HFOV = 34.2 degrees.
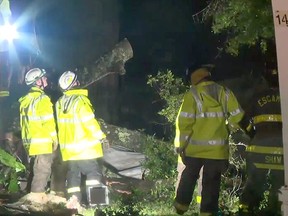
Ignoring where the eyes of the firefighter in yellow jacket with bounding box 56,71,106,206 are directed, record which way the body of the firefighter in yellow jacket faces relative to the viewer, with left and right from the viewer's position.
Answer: facing away from the viewer and to the right of the viewer

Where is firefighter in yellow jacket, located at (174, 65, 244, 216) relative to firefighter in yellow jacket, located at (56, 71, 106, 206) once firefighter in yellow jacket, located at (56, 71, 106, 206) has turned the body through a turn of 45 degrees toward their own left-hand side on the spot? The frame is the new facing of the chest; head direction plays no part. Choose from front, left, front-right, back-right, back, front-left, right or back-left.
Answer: back-right

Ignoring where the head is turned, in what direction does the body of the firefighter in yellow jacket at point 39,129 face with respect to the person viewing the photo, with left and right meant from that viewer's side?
facing away from the viewer and to the right of the viewer

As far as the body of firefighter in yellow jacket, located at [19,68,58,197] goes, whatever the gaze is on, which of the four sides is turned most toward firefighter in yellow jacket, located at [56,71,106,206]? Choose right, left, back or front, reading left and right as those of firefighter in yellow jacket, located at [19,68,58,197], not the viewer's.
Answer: right

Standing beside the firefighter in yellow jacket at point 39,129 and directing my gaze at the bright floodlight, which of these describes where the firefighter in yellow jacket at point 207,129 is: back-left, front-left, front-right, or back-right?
back-right

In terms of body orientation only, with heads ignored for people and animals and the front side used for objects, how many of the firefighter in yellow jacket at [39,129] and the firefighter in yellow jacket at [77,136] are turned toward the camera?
0

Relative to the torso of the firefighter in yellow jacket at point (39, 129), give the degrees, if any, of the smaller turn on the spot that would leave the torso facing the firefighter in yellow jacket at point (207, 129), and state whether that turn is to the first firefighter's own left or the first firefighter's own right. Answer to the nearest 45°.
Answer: approximately 90° to the first firefighter's own right

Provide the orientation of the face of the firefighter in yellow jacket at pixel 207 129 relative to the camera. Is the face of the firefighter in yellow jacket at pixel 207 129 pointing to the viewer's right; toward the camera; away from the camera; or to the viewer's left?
away from the camera
